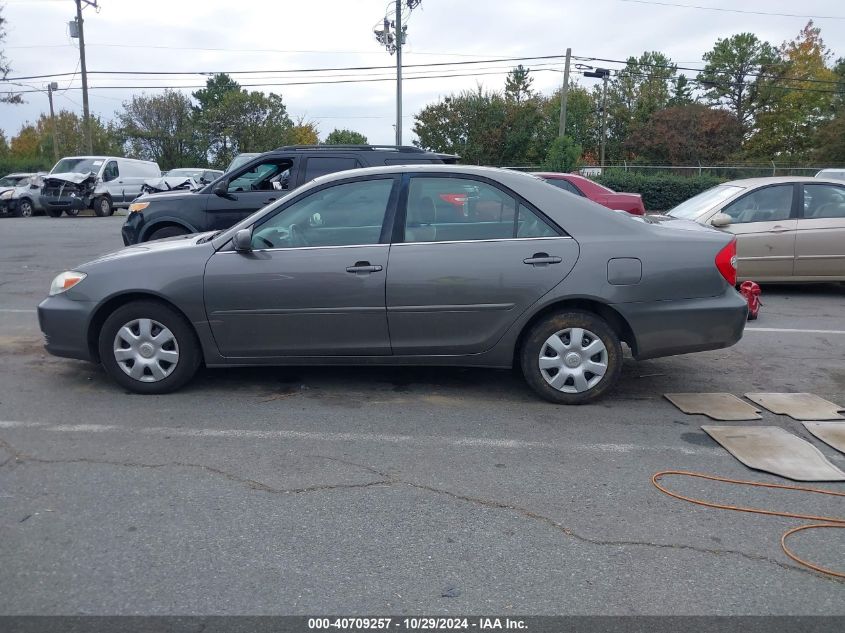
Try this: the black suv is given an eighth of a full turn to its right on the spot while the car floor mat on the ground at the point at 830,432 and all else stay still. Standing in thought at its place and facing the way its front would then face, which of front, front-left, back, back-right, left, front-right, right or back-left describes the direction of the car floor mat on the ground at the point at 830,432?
back

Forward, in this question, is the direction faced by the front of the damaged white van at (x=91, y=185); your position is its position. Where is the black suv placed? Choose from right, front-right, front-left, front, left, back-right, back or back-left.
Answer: front-left

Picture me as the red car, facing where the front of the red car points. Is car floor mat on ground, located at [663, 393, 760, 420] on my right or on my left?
on my left

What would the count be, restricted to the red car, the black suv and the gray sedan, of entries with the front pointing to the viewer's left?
3

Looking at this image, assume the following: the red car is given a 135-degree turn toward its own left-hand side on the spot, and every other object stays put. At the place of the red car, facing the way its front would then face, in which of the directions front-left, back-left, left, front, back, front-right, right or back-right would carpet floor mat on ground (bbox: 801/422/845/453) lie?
front-right

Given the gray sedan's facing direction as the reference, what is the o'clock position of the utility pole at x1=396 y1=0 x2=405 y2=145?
The utility pole is roughly at 3 o'clock from the gray sedan.

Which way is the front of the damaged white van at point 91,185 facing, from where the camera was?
facing the viewer and to the left of the viewer

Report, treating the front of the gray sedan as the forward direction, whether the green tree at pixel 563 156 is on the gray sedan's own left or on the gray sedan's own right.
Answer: on the gray sedan's own right

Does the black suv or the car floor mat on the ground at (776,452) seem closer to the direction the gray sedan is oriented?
the black suv

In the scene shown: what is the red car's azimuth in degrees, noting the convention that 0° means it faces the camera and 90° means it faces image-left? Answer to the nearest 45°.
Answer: approximately 90°

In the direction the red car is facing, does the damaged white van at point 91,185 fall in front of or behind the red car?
in front

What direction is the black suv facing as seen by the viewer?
to the viewer's left

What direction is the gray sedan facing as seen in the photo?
to the viewer's left

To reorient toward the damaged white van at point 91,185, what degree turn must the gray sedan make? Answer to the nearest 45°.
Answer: approximately 45° to its right
